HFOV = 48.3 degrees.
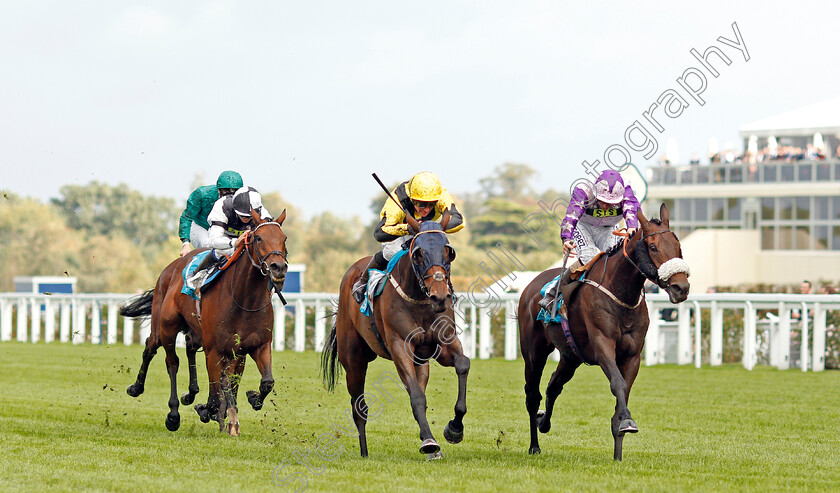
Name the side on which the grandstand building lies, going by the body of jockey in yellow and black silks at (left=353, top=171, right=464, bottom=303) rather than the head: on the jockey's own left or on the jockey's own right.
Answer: on the jockey's own left

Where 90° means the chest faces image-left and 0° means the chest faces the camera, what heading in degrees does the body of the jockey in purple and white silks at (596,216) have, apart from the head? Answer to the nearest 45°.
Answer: approximately 315°

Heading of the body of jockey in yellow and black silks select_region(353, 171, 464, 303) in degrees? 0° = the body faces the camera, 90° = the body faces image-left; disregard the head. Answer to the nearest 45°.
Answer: approximately 315°

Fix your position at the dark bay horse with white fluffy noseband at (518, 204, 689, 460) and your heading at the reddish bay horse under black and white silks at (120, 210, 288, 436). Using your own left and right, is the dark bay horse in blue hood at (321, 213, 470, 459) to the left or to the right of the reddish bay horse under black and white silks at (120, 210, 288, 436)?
left

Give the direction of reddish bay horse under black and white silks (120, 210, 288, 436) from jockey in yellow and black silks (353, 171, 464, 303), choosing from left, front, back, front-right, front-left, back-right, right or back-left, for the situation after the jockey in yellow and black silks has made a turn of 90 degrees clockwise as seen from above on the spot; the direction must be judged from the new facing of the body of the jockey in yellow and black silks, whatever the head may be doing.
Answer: right

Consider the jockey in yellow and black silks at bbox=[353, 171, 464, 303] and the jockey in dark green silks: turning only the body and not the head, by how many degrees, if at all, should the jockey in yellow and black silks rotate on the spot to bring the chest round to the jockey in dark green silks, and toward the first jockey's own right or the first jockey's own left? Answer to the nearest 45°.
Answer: approximately 180°

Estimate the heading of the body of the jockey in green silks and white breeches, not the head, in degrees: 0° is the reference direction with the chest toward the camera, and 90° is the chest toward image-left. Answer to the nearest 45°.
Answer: approximately 315°
